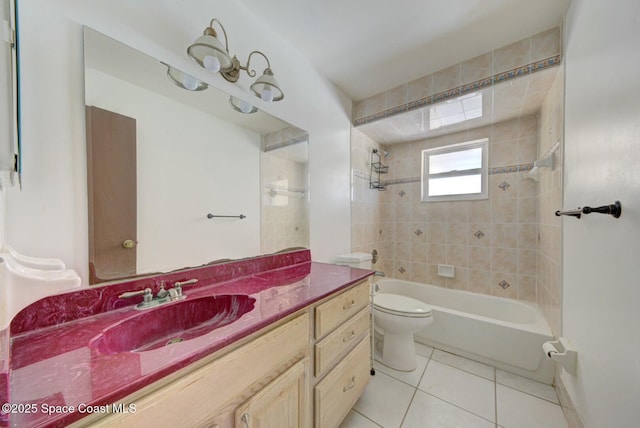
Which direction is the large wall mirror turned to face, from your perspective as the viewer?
facing the viewer and to the right of the viewer

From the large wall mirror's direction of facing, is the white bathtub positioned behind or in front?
in front

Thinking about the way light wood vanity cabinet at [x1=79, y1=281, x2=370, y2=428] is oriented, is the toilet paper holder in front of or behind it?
in front

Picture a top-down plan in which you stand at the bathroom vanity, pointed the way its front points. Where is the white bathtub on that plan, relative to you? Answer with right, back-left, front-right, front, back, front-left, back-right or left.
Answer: front-left

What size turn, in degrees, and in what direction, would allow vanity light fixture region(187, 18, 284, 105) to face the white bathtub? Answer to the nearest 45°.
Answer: approximately 45° to its left

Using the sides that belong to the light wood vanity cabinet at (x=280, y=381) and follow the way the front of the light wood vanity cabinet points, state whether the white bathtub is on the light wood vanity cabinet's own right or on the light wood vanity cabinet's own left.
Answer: on the light wood vanity cabinet's own left

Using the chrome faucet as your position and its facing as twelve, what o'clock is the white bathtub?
The white bathtub is roughly at 11 o'clock from the chrome faucet.
